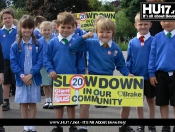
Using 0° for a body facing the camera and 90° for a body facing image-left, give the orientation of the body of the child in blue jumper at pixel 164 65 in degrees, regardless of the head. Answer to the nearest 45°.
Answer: approximately 0°

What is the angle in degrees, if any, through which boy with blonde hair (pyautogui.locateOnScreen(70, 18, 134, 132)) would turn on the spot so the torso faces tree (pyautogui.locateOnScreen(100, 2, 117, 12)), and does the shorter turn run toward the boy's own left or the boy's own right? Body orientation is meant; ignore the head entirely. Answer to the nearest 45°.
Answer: approximately 180°

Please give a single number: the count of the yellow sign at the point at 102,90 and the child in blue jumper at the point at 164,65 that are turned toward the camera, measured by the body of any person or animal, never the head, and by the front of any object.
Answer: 2

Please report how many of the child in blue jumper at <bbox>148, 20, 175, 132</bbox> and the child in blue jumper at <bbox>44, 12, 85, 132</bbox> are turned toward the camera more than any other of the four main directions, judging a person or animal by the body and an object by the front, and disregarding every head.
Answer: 2

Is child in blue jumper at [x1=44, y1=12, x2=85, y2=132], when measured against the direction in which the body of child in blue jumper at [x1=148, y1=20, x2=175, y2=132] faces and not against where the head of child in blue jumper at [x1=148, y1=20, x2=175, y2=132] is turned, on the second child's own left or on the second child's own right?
on the second child's own right

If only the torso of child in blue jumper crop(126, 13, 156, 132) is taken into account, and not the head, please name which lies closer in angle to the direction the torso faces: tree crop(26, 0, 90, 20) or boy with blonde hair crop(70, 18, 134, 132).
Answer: the boy with blonde hair

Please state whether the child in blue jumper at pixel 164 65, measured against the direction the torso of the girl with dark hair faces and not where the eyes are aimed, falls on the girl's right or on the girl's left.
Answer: on the girl's left

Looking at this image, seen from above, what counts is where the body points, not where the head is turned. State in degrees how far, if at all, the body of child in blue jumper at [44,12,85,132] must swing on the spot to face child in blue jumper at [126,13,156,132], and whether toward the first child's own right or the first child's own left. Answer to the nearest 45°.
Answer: approximately 90° to the first child's own left

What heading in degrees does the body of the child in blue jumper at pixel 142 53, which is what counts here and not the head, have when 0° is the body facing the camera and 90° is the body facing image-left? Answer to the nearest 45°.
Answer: approximately 0°

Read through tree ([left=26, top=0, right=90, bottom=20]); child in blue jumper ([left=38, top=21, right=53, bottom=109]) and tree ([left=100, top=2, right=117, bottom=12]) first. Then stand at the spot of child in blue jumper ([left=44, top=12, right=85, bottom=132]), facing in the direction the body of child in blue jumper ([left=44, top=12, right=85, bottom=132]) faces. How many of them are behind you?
3

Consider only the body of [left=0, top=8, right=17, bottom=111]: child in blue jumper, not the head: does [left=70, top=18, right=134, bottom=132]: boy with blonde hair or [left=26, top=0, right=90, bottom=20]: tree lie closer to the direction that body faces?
the boy with blonde hair

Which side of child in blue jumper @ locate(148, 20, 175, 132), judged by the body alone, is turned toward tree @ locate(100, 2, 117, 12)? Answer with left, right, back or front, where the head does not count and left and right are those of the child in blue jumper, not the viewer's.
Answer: back
